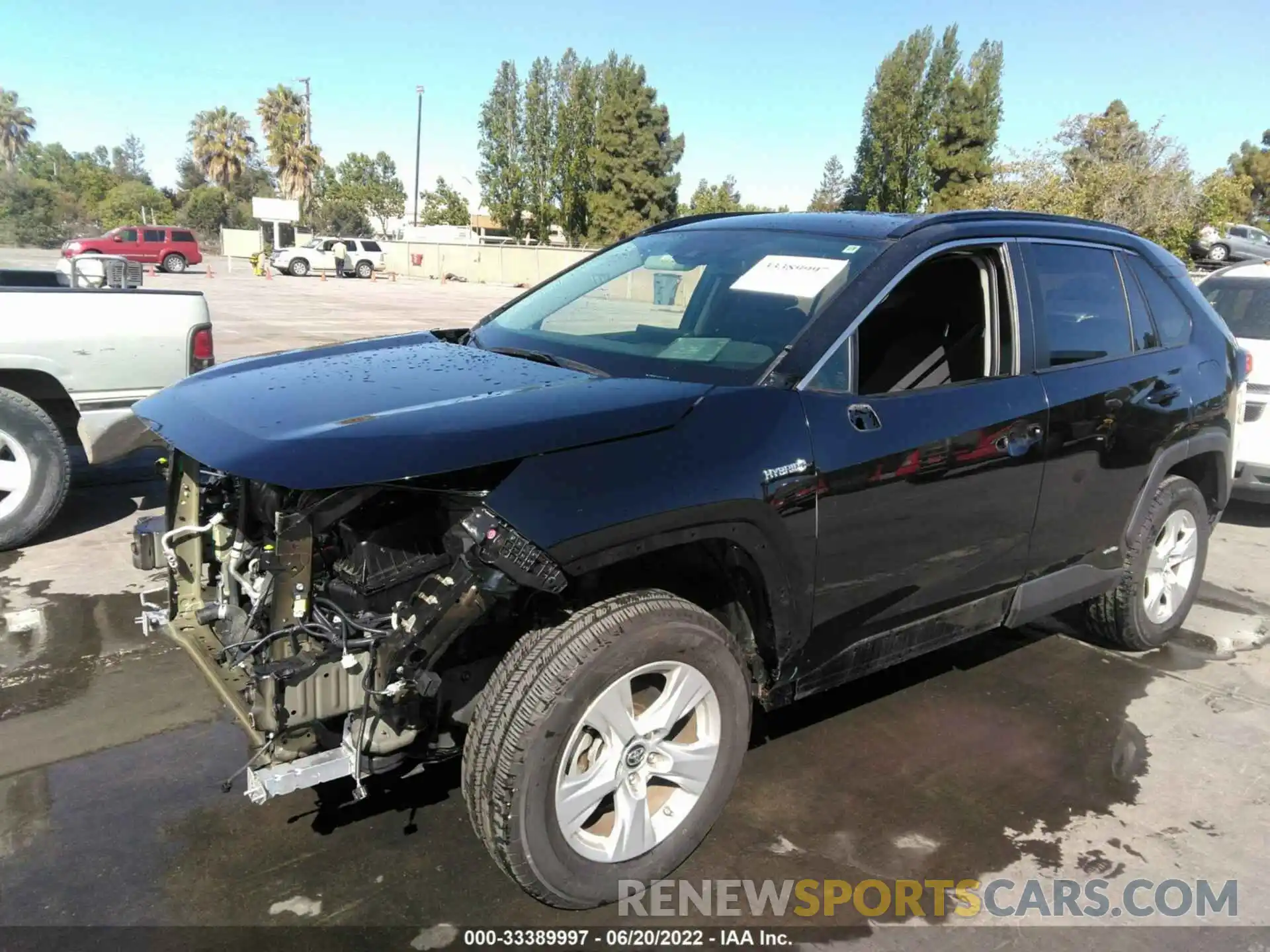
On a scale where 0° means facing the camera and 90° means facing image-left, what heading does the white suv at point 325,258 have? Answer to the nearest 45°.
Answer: approximately 90°

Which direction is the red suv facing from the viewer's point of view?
to the viewer's left

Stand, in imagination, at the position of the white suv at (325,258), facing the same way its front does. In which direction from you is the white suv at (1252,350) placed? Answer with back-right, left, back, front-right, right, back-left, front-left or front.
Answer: left

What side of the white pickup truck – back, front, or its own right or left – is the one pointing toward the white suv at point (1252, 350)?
back

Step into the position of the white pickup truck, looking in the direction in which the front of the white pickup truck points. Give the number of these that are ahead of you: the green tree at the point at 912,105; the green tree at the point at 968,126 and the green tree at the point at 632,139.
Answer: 0

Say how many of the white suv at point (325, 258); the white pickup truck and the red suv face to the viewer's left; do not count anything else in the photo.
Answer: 3

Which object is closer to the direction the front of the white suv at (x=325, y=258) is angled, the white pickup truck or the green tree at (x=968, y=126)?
the white pickup truck

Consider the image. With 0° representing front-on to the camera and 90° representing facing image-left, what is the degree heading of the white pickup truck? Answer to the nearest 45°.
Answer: approximately 90°

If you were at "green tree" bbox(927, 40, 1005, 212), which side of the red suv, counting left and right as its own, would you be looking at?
back

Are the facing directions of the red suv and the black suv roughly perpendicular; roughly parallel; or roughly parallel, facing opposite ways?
roughly parallel

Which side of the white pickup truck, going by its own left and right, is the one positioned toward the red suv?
right

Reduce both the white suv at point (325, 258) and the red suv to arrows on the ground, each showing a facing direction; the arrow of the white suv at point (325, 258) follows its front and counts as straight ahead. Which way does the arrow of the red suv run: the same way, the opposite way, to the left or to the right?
the same way

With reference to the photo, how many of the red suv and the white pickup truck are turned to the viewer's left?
2
